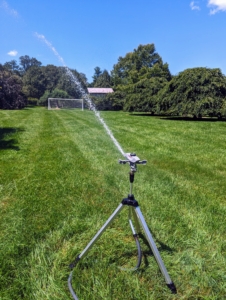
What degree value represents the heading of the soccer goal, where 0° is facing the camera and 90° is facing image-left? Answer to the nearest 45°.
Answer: approximately 0°

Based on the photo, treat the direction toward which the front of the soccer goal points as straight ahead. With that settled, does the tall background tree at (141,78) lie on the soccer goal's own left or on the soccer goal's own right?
on the soccer goal's own left
